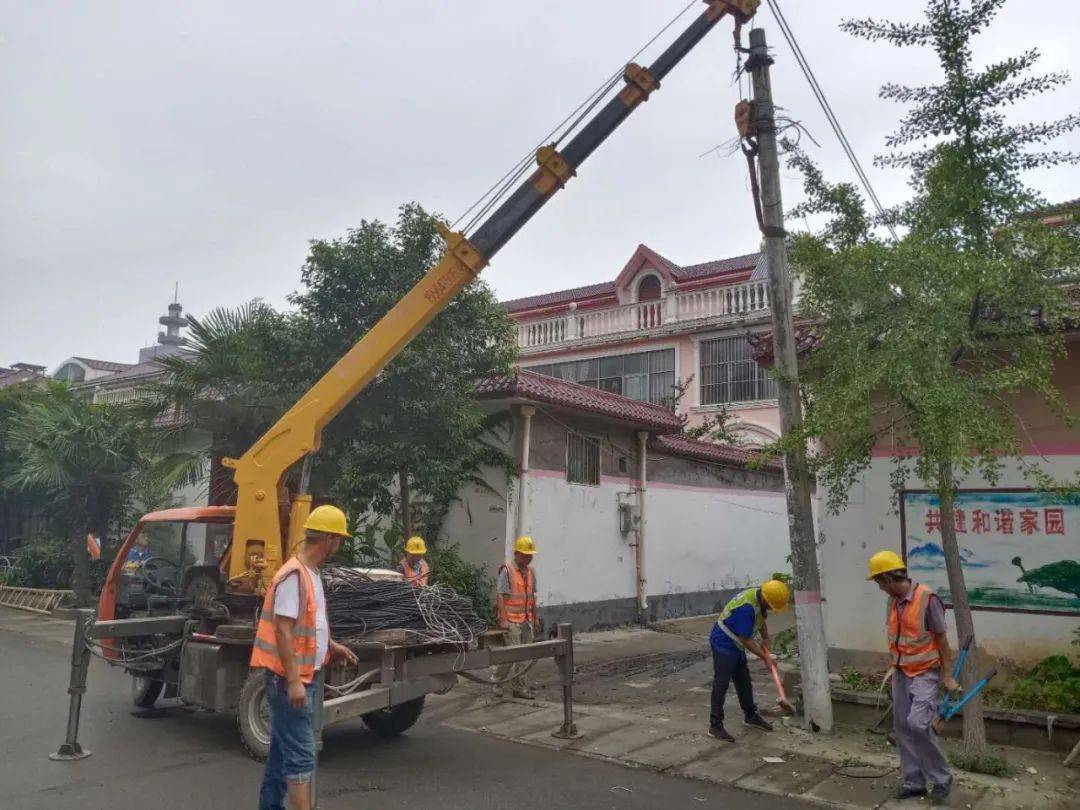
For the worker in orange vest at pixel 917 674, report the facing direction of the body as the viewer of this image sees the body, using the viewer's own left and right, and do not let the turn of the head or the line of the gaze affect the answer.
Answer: facing the viewer and to the left of the viewer

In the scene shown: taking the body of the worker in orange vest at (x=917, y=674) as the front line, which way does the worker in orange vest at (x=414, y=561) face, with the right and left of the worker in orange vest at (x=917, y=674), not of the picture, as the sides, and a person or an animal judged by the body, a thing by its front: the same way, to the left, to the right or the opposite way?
to the left

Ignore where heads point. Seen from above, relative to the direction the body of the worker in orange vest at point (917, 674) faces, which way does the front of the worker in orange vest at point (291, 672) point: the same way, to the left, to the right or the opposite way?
the opposite way

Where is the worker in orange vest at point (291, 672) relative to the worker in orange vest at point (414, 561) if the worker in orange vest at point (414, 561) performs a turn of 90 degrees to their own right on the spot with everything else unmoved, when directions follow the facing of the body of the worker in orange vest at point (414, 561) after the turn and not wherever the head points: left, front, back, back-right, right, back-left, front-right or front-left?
left

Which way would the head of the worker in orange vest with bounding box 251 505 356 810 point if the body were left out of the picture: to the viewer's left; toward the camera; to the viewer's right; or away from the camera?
to the viewer's right

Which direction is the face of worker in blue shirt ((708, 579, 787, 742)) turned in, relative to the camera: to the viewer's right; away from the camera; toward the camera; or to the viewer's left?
to the viewer's right

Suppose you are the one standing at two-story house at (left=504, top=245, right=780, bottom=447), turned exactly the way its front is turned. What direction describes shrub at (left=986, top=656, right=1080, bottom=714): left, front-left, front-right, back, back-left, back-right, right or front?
front-left

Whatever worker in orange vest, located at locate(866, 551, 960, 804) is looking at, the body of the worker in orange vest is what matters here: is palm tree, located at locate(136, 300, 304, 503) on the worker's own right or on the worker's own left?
on the worker's own right

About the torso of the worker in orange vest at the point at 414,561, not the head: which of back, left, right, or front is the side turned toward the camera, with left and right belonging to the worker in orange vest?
front

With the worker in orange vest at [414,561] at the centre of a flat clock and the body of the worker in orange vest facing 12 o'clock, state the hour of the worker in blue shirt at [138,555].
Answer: The worker in blue shirt is roughly at 2 o'clock from the worker in orange vest.

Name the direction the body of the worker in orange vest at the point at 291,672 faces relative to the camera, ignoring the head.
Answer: to the viewer's right
